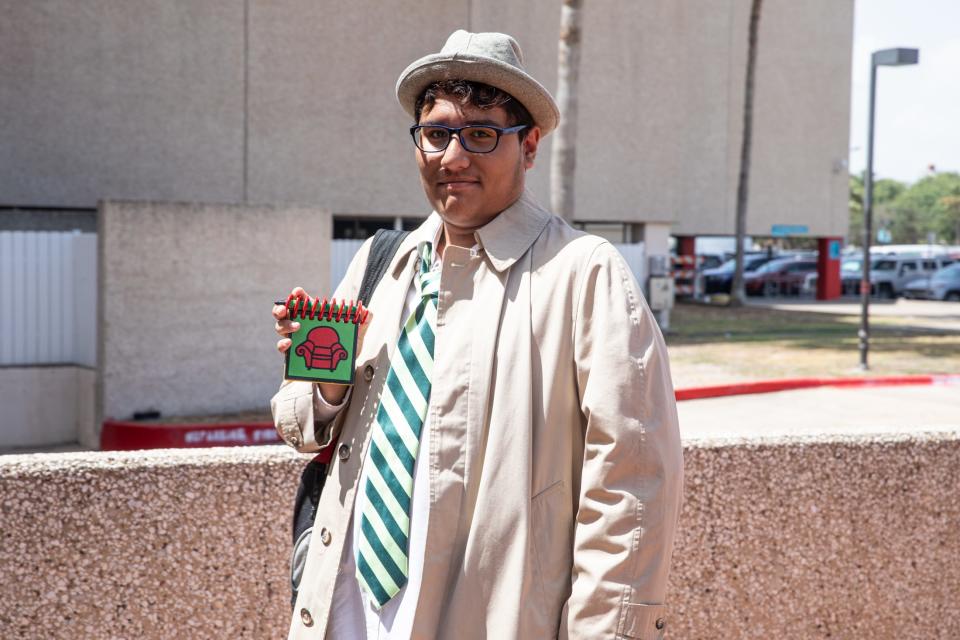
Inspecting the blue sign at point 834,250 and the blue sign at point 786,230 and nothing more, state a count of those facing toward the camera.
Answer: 2

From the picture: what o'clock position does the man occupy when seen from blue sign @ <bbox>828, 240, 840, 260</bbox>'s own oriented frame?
The man is roughly at 12 o'clock from the blue sign.

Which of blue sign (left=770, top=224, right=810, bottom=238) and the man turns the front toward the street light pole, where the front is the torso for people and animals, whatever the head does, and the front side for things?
the blue sign

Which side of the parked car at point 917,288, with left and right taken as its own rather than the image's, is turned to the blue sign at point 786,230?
front

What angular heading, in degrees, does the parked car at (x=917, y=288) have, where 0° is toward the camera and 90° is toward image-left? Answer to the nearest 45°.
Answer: approximately 45°

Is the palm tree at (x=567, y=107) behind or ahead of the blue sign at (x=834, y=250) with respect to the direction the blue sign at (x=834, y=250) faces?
ahead

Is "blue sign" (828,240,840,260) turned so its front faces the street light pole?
yes
